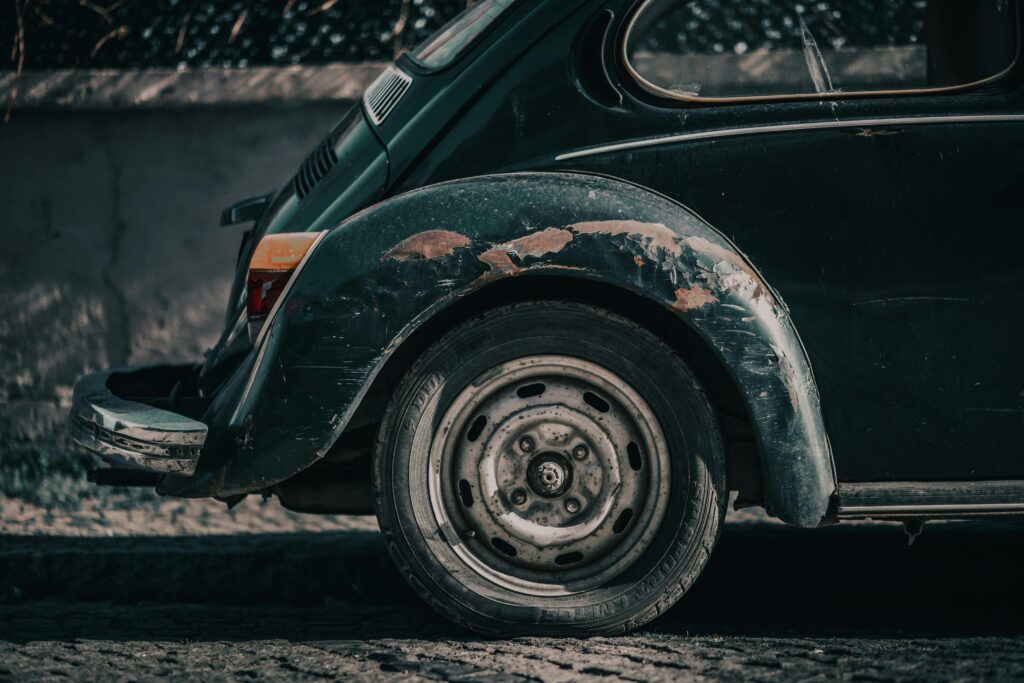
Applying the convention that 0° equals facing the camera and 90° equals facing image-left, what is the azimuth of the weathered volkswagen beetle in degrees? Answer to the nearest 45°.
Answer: approximately 270°
